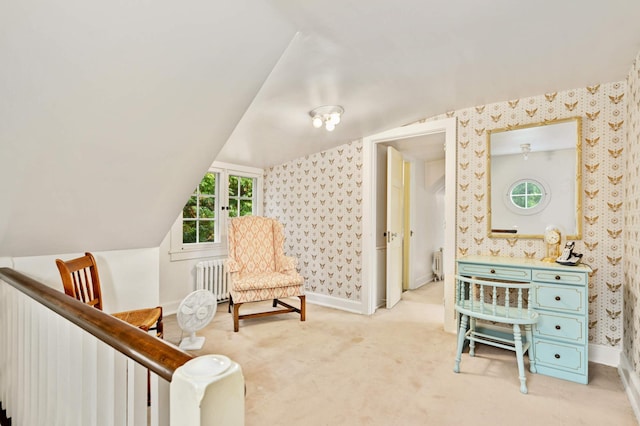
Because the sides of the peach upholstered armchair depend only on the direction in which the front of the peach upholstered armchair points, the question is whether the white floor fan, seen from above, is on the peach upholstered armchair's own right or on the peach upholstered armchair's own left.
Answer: on the peach upholstered armchair's own right

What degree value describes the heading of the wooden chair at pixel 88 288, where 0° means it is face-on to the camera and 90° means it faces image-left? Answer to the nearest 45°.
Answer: approximately 315°

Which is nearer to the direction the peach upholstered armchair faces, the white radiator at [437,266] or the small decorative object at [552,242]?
the small decorative object

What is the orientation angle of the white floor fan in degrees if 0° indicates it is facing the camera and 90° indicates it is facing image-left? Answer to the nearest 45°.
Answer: approximately 315°
